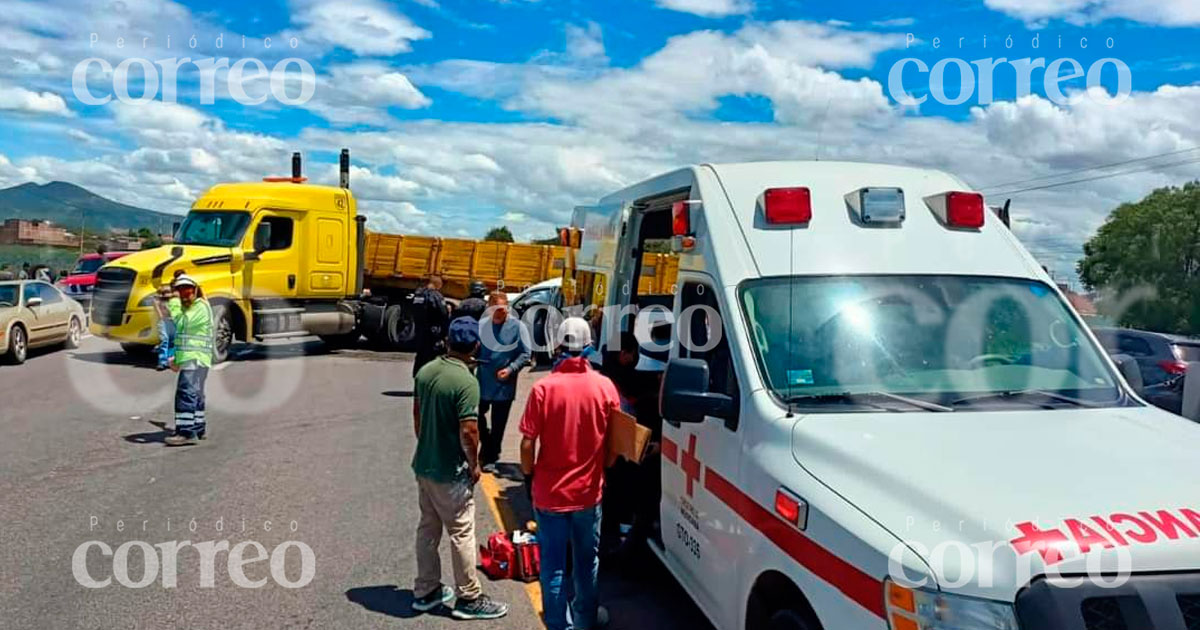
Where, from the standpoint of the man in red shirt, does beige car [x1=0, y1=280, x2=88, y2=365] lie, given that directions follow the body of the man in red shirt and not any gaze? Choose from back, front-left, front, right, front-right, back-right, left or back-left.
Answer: front-left

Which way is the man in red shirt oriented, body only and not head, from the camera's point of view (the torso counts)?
away from the camera

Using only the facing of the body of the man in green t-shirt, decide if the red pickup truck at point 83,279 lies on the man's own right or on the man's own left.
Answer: on the man's own left

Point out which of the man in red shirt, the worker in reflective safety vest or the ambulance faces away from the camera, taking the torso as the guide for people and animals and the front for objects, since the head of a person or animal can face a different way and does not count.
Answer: the man in red shirt

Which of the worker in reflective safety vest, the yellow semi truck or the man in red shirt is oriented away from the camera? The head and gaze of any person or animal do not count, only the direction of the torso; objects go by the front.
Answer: the man in red shirt

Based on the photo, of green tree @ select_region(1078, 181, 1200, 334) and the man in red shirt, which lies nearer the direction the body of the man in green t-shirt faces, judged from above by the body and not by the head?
the green tree

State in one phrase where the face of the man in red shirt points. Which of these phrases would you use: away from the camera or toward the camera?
away from the camera

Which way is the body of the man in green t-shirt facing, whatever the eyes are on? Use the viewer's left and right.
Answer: facing away from the viewer and to the right of the viewer

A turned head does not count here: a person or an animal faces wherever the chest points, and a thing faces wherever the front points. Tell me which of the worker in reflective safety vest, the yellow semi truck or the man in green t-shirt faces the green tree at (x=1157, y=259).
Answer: the man in green t-shirt

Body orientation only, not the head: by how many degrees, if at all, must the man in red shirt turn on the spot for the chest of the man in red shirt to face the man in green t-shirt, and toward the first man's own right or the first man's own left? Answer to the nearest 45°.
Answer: approximately 45° to the first man's own left

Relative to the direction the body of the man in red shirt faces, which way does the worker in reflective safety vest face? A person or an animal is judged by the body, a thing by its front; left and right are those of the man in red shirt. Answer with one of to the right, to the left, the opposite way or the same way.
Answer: the opposite way

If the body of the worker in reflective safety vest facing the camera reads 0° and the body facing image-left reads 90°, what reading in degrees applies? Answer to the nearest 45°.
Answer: approximately 45°

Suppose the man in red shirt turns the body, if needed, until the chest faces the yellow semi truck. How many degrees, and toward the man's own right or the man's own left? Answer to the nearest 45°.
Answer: approximately 45° to the man's own left

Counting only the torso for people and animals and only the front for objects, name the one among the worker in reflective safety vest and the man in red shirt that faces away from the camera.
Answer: the man in red shirt

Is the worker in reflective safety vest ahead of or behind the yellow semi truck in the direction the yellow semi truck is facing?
ahead

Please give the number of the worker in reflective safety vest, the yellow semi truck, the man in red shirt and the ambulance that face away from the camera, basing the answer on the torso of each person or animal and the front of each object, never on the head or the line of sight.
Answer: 1
